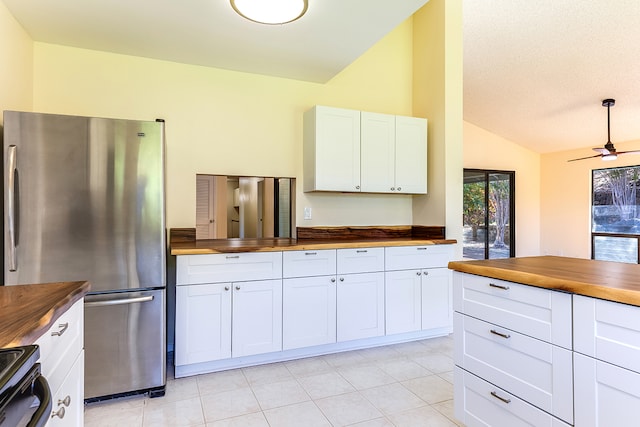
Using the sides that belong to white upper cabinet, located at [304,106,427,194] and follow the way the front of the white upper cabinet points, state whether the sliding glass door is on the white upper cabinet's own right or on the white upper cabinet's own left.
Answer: on the white upper cabinet's own left

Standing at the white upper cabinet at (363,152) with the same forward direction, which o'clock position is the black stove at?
The black stove is roughly at 2 o'clock from the white upper cabinet.

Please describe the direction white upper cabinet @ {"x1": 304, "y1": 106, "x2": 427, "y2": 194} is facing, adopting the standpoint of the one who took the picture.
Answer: facing the viewer and to the right of the viewer

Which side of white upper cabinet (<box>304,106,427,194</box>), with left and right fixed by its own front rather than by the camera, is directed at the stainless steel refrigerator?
right

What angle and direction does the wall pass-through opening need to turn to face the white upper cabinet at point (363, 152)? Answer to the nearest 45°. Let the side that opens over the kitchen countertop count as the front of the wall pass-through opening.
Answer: approximately 90° to its left

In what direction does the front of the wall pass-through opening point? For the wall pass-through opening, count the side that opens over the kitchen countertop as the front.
toward the camera

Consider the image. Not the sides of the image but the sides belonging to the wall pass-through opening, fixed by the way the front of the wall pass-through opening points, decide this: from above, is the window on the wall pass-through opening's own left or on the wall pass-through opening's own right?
on the wall pass-through opening's own left

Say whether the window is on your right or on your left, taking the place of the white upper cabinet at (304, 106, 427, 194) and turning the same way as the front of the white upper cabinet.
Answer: on your left
